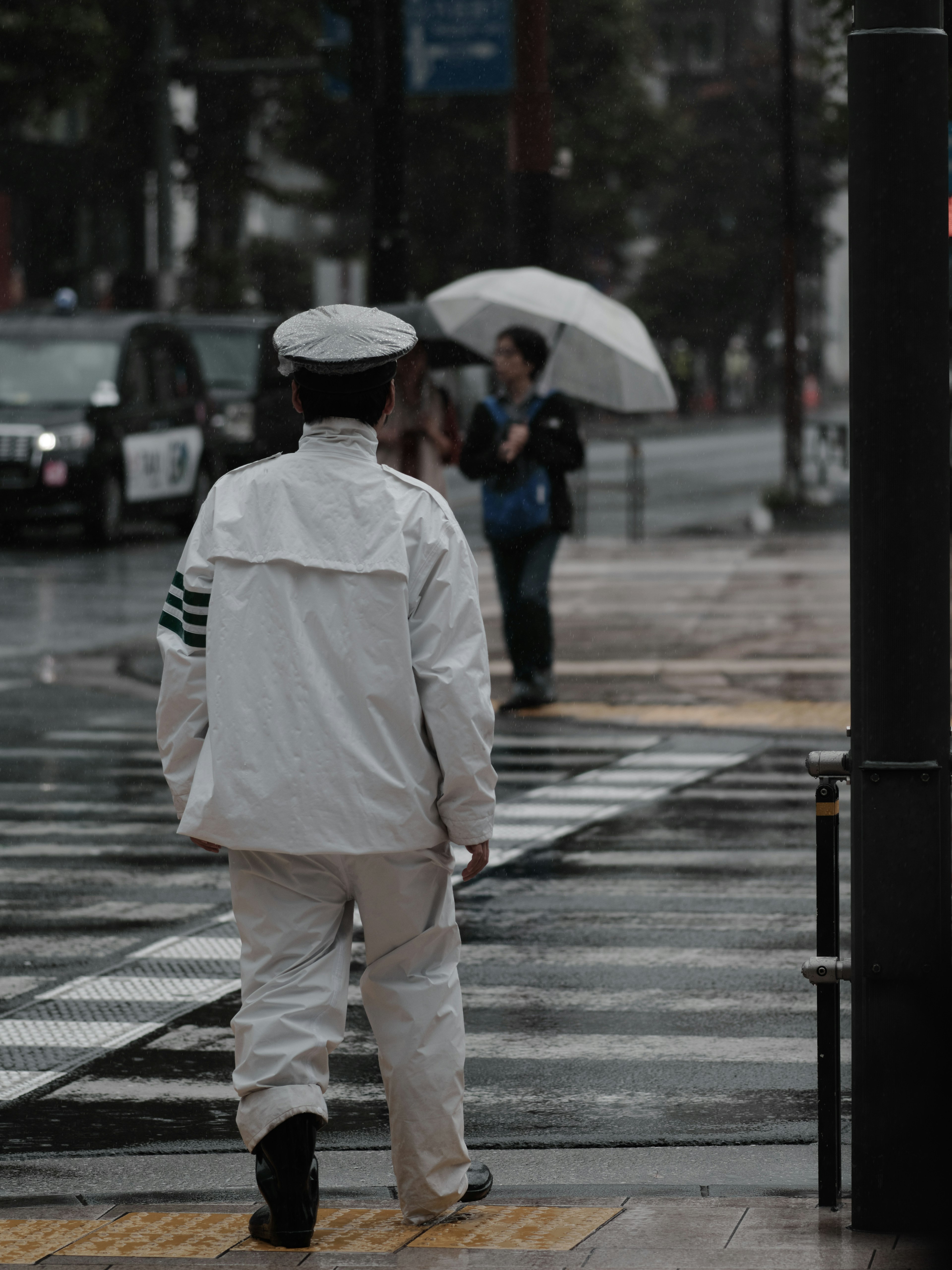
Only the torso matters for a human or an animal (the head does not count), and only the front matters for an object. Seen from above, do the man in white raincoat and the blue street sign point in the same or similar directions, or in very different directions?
very different directions

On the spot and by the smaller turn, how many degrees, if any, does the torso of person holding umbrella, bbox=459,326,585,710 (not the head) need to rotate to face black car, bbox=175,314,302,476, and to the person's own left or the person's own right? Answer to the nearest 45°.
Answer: approximately 135° to the person's own right

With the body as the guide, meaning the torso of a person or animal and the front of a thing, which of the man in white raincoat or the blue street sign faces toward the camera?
the blue street sign

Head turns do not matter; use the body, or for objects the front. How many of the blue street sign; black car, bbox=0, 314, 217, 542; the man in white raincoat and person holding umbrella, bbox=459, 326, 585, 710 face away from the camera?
1

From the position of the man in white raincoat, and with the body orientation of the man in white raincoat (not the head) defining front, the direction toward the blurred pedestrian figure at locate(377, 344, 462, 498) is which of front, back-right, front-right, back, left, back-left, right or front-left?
front

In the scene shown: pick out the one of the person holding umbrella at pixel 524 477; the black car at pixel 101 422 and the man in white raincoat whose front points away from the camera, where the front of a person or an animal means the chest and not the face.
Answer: the man in white raincoat

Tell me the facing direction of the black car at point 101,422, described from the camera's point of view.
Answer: facing the viewer and to the left of the viewer

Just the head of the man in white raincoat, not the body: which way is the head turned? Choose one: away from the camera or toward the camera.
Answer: away from the camera

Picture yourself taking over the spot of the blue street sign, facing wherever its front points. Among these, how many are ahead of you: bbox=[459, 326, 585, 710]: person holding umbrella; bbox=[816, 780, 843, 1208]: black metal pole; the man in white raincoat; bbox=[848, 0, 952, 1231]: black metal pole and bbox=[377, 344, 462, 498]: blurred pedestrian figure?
5

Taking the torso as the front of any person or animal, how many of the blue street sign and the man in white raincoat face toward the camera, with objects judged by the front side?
1

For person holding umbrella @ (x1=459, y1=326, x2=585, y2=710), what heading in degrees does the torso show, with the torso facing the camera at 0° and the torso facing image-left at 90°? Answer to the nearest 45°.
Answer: approximately 45°

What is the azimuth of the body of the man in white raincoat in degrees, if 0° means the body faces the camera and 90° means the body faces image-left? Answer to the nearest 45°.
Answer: approximately 180°

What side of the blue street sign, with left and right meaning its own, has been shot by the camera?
front
